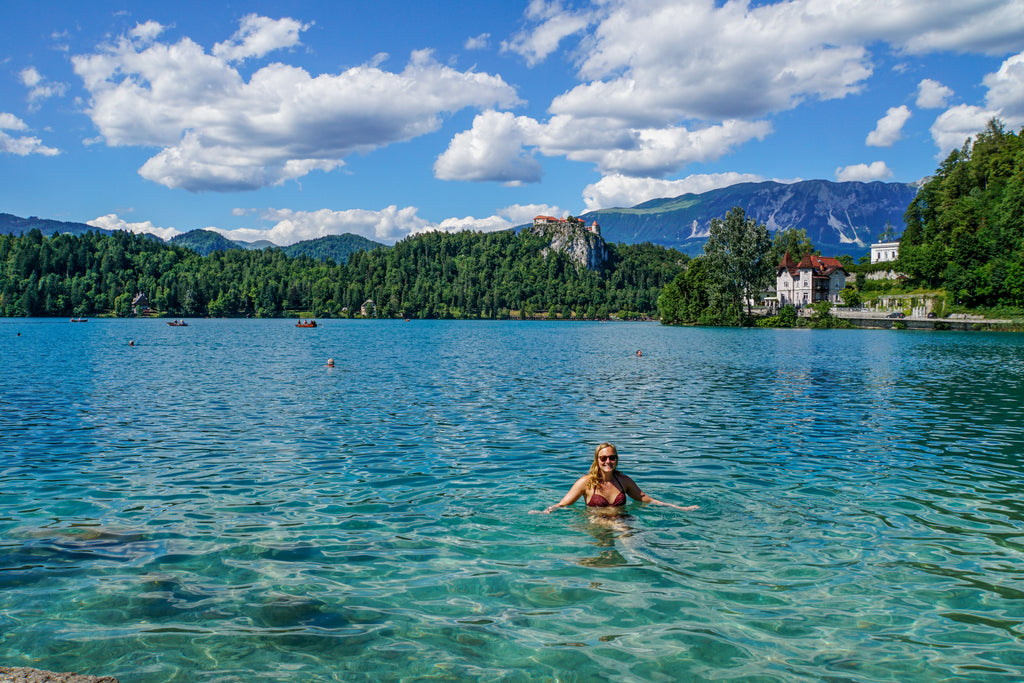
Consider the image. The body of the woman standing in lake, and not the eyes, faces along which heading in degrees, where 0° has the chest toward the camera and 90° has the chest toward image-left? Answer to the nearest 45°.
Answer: approximately 0°

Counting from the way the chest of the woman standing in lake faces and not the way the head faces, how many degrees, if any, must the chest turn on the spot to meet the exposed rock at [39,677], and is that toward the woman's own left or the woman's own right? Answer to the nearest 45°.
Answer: approximately 45° to the woman's own right
